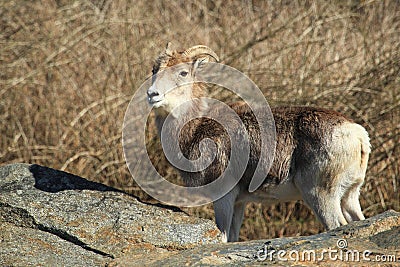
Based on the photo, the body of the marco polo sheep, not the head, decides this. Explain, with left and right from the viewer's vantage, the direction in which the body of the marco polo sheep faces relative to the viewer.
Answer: facing to the left of the viewer
